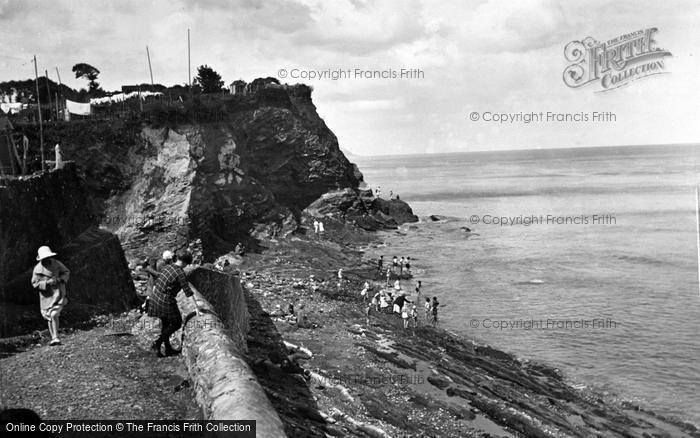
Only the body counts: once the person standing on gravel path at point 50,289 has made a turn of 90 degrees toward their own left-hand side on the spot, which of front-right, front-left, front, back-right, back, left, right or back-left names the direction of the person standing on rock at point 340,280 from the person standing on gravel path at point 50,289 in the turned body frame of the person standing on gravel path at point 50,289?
front-left

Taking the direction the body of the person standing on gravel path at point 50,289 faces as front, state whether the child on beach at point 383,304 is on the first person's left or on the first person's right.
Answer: on the first person's left

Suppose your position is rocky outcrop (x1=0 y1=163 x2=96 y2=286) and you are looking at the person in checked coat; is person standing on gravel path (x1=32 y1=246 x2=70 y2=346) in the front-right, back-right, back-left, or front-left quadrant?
front-right

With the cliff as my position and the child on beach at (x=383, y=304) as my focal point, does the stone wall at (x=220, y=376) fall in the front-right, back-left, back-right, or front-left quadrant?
front-right

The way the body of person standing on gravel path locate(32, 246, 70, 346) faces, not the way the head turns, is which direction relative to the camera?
toward the camera

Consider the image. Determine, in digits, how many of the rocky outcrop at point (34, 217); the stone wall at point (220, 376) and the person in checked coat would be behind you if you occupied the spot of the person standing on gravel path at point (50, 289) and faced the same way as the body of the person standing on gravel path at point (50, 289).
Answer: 1

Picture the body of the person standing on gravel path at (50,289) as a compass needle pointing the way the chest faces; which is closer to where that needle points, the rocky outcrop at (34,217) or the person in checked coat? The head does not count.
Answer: the person in checked coat

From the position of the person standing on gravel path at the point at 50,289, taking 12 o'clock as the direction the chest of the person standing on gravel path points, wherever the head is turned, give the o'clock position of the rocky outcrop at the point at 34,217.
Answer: The rocky outcrop is roughly at 6 o'clock from the person standing on gravel path.

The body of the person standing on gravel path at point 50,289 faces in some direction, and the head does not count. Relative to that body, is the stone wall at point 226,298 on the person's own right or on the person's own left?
on the person's own left

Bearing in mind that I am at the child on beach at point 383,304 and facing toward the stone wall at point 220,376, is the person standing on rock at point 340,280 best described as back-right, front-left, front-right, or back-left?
back-right

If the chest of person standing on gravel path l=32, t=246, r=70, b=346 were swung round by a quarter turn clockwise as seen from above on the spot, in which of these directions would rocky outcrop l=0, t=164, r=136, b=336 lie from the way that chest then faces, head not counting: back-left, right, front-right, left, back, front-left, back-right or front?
right

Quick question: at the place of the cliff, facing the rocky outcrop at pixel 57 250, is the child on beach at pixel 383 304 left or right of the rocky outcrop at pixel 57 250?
left
